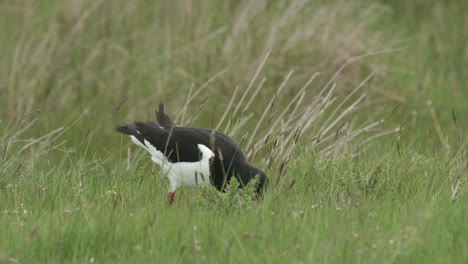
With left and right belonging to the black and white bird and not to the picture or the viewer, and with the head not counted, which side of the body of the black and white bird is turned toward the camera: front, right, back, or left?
right
